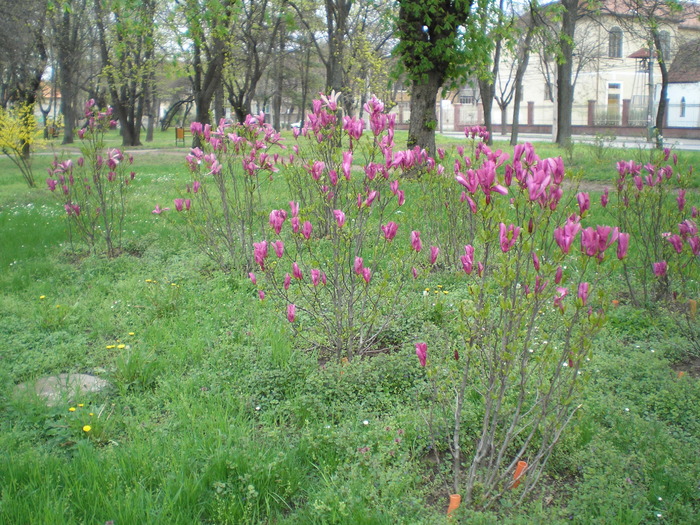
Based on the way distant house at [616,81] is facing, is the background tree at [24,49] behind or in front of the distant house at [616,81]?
in front

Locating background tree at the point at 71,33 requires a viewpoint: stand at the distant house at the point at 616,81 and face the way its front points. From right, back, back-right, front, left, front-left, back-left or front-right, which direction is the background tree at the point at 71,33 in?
front-right

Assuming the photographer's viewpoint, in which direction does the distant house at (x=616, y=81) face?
facing the viewer

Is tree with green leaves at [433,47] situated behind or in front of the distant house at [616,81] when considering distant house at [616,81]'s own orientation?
in front

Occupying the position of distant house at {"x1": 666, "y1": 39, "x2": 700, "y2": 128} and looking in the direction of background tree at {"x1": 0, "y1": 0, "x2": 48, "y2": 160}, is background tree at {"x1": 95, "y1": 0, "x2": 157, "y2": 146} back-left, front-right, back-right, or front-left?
front-right

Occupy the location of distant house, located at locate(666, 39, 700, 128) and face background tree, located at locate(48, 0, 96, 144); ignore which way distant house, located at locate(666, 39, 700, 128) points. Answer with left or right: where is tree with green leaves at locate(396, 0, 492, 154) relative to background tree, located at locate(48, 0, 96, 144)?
left

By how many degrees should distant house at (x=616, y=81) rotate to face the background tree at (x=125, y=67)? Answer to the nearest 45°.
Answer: approximately 45° to its right
